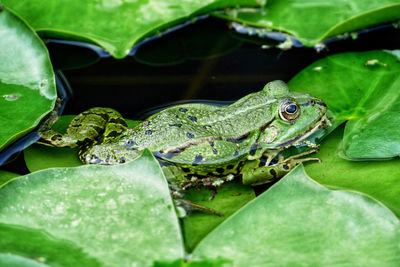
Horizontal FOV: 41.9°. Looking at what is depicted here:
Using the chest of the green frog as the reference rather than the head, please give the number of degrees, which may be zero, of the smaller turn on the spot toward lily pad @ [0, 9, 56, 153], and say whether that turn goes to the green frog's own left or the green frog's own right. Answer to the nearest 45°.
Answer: approximately 180°

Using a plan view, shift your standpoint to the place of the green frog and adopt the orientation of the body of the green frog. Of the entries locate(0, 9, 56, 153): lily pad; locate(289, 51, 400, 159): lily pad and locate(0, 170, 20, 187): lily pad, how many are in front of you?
1

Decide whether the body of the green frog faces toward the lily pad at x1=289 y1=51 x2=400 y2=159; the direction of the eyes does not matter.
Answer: yes

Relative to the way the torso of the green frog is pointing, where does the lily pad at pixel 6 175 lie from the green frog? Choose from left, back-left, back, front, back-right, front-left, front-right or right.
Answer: back

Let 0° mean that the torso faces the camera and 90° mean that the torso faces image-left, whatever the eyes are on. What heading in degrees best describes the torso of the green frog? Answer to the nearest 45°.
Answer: approximately 270°

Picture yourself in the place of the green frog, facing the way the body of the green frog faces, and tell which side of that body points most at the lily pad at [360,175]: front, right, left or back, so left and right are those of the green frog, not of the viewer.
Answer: front
